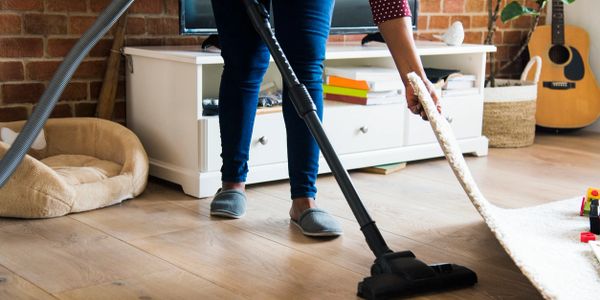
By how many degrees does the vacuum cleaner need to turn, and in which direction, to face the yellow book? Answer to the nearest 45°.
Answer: approximately 135° to its left

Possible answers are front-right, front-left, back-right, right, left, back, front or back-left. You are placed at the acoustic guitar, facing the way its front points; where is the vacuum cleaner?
front

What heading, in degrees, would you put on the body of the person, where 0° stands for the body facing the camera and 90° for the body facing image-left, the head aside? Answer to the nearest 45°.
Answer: approximately 315°

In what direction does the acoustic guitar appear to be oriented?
toward the camera

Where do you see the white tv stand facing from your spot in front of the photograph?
facing the viewer and to the right of the viewer

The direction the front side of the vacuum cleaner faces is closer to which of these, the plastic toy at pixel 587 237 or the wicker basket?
the plastic toy

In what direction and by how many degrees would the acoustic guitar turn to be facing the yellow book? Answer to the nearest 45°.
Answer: approximately 45° to its right

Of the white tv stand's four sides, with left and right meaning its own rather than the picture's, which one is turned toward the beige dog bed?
right

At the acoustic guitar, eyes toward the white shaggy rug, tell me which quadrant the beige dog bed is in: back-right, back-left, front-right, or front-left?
front-right

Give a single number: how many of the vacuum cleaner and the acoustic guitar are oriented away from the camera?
0

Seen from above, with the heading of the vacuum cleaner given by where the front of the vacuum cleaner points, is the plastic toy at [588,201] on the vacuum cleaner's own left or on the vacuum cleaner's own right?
on the vacuum cleaner's own left

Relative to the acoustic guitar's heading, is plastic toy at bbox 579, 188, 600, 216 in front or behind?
in front

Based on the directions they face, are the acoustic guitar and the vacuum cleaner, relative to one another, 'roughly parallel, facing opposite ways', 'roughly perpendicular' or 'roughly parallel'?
roughly perpendicular

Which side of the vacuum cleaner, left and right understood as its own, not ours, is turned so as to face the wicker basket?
left
